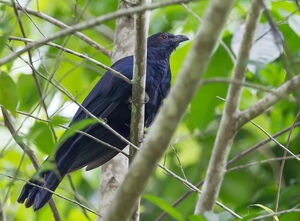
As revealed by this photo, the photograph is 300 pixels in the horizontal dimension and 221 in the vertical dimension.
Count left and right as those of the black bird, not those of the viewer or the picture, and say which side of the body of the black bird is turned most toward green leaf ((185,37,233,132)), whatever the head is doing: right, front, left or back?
front

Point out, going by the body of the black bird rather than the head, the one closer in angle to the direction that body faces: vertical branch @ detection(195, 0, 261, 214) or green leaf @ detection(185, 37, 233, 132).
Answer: the green leaf

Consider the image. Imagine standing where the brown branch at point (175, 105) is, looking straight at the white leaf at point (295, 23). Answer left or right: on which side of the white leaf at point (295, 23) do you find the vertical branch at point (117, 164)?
left

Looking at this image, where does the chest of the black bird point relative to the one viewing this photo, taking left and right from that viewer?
facing to the right of the viewer

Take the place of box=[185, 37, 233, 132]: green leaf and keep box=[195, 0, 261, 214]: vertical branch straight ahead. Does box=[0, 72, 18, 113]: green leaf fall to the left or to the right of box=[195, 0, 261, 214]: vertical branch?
right

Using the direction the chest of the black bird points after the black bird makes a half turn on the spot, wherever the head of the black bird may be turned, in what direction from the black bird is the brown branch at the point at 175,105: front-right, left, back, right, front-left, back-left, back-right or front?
left

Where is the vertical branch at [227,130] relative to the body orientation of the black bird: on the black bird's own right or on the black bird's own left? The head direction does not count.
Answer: on the black bird's own right

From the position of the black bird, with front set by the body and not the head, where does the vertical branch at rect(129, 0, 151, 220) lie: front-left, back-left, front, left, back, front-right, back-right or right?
right

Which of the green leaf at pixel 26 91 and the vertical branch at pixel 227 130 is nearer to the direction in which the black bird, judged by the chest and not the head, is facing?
the vertical branch
